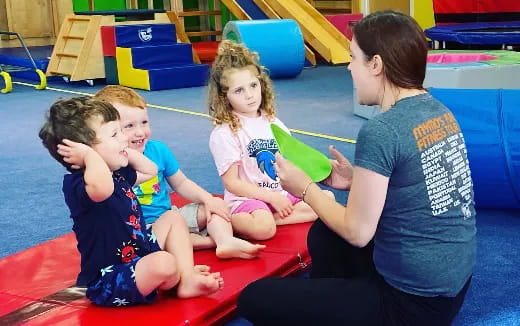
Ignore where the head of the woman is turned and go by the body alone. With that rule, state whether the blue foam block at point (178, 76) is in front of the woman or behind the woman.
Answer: in front

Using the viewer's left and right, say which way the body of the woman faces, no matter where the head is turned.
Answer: facing away from the viewer and to the left of the viewer

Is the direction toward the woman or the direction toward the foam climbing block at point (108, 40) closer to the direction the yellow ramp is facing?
the woman

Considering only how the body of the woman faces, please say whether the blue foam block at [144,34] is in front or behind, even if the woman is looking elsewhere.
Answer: in front

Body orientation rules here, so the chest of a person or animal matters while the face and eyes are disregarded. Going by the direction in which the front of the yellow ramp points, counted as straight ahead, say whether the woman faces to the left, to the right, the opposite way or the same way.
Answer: the opposite way

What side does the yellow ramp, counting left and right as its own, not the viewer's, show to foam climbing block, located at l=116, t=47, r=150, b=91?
right

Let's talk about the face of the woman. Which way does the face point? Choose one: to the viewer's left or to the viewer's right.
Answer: to the viewer's left

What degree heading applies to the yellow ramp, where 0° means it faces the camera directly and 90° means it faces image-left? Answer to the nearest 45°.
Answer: approximately 315°

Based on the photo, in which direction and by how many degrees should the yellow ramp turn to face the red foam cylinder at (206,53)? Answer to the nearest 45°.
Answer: approximately 135° to its right

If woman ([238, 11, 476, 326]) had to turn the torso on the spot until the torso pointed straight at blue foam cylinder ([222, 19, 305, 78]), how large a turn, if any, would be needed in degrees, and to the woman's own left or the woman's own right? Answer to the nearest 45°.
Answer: approximately 45° to the woman's own right

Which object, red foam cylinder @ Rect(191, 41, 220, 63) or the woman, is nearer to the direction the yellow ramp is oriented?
the woman

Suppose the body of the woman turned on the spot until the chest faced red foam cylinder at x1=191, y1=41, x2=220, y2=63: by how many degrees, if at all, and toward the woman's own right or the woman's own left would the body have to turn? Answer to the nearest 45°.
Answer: approximately 45° to the woman's own right

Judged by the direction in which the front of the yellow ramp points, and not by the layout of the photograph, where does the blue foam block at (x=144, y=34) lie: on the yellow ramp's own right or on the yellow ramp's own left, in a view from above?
on the yellow ramp's own right
